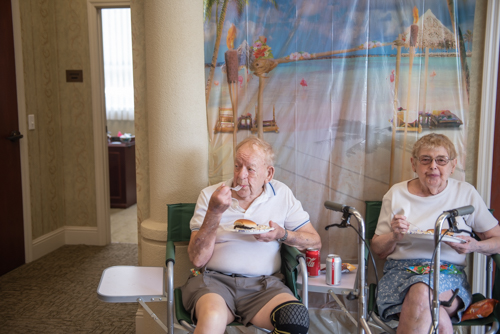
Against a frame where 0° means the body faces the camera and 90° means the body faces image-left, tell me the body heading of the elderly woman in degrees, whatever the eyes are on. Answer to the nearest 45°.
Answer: approximately 0°

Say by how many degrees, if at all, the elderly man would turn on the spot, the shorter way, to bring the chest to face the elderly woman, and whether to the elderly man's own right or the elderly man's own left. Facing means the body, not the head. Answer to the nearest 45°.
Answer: approximately 90° to the elderly man's own left

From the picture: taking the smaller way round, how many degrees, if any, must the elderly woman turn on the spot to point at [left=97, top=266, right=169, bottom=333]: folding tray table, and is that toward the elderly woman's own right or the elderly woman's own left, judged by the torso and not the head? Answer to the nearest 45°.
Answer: approximately 45° to the elderly woman's own right

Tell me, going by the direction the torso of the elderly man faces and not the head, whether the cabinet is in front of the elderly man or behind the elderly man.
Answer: behind

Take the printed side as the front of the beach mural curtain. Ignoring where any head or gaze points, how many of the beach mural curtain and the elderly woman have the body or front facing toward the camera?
2
